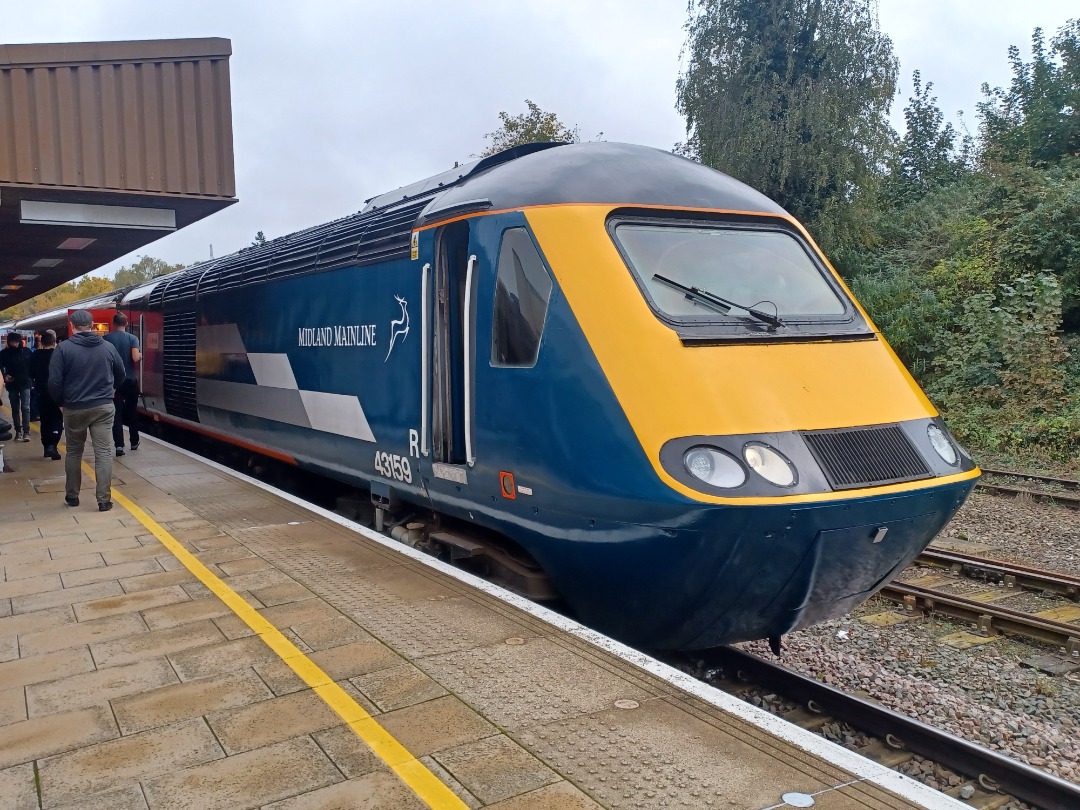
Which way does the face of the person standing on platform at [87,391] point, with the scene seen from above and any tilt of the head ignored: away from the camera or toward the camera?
away from the camera

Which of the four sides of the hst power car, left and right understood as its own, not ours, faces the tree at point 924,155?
left

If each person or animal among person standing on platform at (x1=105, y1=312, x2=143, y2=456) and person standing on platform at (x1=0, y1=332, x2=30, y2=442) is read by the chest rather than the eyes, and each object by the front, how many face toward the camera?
1

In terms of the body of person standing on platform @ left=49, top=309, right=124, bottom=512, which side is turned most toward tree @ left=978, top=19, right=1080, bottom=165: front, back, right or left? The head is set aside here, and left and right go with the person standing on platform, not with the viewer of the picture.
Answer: right

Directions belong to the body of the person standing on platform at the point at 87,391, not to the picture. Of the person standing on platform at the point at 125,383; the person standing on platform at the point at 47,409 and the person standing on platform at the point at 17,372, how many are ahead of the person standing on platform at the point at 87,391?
3

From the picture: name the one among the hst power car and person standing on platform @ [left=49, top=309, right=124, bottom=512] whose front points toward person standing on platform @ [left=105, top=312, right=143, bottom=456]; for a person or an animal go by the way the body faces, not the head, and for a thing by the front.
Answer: person standing on platform @ [left=49, top=309, right=124, bottom=512]

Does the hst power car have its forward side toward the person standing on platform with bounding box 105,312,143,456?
no

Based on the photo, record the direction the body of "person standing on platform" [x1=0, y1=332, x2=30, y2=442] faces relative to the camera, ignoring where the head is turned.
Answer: toward the camera

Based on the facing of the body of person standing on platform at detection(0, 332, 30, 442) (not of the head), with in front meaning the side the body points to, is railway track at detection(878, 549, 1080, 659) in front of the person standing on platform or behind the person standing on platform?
in front

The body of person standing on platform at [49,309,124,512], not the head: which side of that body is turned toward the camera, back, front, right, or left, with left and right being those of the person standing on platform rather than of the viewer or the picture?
back

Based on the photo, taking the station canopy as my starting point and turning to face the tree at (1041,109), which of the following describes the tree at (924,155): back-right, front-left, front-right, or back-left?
front-left
